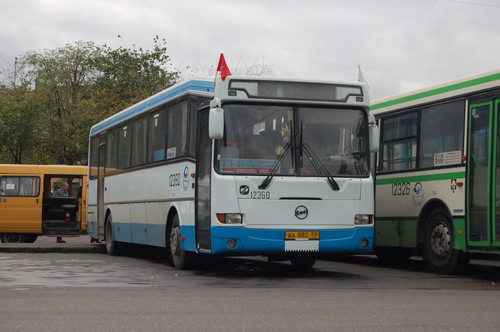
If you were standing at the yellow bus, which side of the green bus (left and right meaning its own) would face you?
back

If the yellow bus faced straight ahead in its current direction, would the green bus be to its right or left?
on its right

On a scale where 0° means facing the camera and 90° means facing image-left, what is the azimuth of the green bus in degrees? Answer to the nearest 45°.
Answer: approximately 315°

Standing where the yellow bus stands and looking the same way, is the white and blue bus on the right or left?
on its right

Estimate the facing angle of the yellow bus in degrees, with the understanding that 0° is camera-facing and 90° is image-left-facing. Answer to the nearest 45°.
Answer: approximately 270°

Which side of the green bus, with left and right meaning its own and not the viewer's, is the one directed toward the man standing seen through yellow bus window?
back
